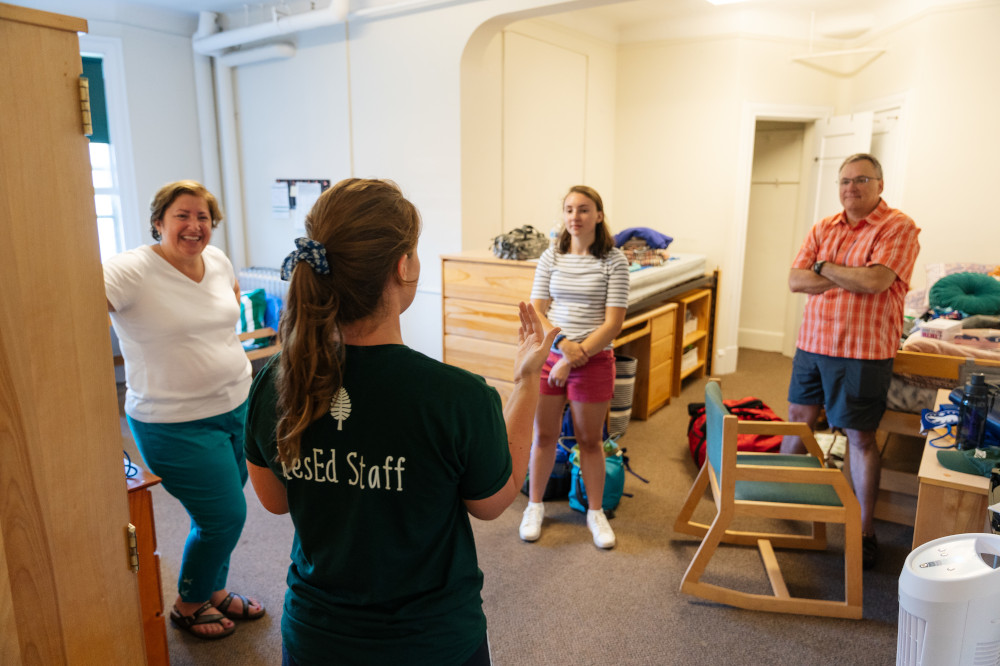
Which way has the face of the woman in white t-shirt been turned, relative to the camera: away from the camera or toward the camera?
toward the camera

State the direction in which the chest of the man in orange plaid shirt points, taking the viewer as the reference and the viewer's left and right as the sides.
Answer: facing the viewer and to the left of the viewer

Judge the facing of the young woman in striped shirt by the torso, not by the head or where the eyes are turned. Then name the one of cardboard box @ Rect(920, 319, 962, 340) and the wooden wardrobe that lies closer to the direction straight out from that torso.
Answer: the wooden wardrobe

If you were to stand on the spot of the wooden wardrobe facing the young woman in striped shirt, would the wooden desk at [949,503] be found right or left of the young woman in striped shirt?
right

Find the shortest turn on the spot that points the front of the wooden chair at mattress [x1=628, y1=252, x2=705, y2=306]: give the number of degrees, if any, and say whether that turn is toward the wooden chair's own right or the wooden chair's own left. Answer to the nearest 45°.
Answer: approximately 90° to the wooden chair's own left

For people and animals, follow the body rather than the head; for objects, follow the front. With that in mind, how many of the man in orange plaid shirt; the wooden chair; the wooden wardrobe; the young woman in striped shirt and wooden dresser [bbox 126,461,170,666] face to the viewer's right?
3

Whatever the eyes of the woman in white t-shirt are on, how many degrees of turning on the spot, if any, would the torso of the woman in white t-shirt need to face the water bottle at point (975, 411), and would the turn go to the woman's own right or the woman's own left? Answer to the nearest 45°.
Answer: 0° — they already face it

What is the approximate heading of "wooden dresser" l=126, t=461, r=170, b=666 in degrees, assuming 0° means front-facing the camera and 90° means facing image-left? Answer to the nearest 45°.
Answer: approximately 270°

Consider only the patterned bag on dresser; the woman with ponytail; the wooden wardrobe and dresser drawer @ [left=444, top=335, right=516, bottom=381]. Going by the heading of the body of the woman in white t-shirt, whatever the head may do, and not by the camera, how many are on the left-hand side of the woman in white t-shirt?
2

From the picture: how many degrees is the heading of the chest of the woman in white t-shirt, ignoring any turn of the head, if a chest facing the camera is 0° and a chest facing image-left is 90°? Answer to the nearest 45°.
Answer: approximately 315°

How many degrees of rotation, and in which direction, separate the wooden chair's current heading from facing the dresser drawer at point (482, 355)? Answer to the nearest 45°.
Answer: approximately 135° to its left

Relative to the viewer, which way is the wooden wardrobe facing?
to the viewer's right

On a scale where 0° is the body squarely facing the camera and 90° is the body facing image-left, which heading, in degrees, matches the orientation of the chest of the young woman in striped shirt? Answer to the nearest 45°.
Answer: approximately 0°

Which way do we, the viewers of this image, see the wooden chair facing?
facing to the right of the viewer

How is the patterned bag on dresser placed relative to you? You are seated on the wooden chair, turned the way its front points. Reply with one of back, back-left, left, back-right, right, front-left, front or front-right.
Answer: back-left

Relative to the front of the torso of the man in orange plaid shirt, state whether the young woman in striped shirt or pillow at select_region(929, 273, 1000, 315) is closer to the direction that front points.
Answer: the young woman in striped shirt
